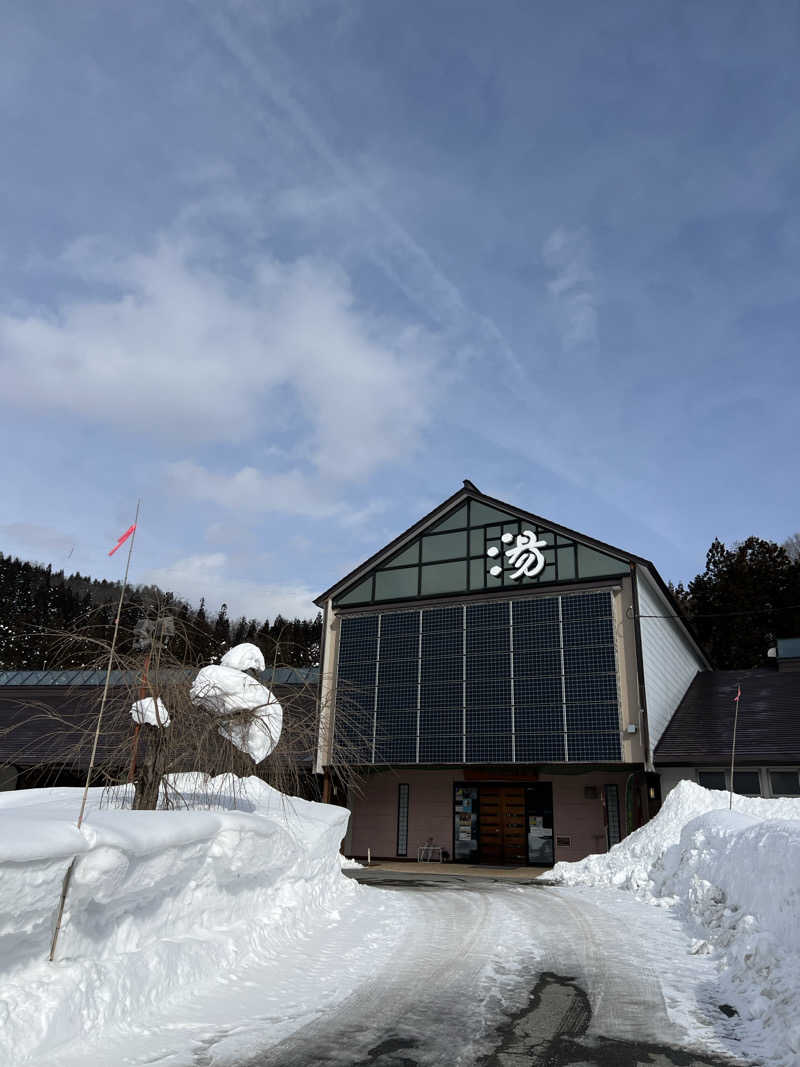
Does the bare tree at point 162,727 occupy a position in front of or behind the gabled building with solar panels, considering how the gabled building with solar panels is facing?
in front

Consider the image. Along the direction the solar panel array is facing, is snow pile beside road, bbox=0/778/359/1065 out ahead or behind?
ahead

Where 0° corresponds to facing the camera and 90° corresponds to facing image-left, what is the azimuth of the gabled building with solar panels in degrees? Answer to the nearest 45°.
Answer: approximately 0°

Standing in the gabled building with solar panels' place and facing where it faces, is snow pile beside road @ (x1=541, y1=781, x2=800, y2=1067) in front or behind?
in front
